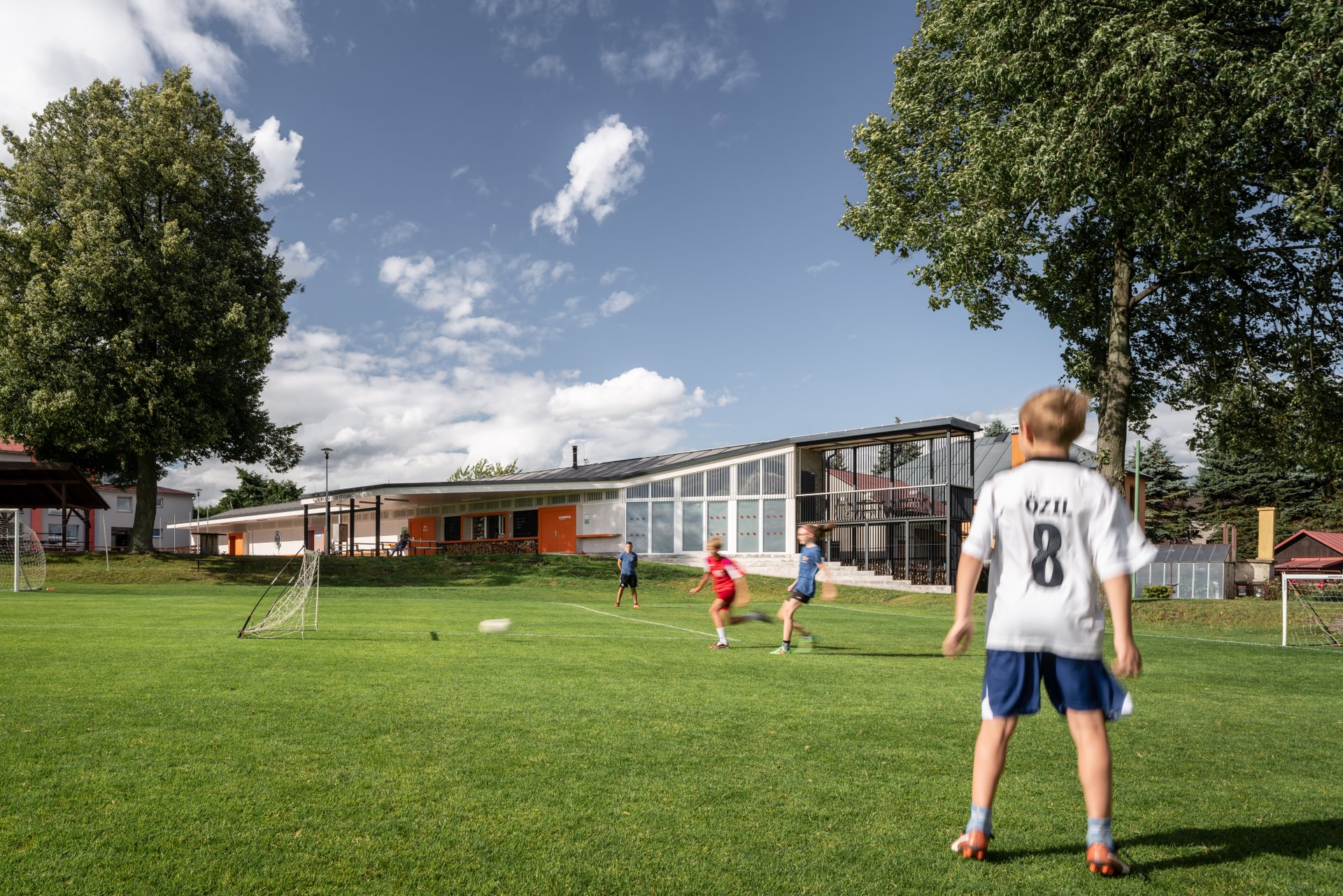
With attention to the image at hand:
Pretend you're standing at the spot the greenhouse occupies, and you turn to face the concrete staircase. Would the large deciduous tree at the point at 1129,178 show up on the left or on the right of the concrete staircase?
left

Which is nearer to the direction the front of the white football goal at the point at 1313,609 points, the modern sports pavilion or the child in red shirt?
the child in red shirt

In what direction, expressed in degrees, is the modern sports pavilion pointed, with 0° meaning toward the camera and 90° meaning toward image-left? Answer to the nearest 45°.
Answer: approximately 45°

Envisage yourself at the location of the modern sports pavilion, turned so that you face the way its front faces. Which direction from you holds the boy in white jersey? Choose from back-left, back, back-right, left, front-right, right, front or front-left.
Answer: front-left

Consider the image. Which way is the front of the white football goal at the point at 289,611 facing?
to the viewer's right

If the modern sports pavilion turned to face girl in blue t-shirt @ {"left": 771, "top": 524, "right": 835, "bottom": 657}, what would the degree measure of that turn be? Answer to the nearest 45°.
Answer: approximately 45° to its left

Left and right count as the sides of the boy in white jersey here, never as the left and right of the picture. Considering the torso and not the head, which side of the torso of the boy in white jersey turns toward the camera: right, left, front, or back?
back

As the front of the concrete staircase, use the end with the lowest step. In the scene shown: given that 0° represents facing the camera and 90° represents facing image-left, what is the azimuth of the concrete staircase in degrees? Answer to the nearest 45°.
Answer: approximately 45°
